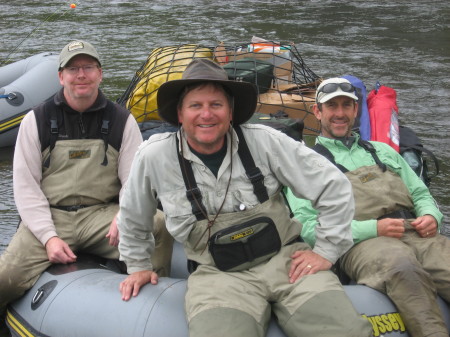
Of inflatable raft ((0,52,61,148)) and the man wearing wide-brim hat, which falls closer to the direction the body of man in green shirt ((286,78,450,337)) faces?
the man wearing wide-brim hat

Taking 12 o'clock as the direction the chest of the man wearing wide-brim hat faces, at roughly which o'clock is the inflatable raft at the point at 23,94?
The inflatable raft is roughly at 5 o'clock from the man wearing wide-brim hat.

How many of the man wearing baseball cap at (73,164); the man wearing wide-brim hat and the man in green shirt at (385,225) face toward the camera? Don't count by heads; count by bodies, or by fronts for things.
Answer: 3

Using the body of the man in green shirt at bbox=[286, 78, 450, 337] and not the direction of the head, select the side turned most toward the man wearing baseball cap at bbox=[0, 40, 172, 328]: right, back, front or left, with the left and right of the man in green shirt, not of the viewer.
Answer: right

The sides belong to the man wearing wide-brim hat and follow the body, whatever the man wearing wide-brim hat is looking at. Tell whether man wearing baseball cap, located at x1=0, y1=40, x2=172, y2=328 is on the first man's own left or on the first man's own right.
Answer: on the first man's own right

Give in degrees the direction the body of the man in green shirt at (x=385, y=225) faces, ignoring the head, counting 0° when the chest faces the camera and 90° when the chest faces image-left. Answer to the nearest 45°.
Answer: approximately 0°

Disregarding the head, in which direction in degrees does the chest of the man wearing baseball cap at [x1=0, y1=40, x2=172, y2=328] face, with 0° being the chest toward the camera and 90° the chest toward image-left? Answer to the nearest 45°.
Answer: approximately 0°
